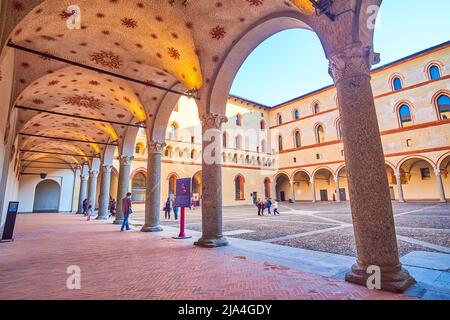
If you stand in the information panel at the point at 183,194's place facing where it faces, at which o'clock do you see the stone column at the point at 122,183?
The stone column is roughly at 5 o'clock from the information panel.

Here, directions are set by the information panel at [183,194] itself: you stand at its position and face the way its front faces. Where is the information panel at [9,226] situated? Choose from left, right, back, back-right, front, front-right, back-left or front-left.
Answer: right

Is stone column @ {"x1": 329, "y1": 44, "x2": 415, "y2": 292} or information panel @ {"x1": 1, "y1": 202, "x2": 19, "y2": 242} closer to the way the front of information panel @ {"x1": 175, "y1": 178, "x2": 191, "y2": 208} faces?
the stone column

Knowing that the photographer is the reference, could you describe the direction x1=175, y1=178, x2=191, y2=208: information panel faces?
facing the viewer

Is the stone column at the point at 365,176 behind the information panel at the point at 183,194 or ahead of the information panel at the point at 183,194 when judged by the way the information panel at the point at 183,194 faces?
ahead

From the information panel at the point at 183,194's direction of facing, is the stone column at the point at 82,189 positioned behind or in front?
behind

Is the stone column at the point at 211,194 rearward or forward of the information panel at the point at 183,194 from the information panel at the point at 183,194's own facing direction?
forward

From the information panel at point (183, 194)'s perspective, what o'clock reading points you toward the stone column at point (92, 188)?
The stone column is roughly at 5 o'clock from the information panel.

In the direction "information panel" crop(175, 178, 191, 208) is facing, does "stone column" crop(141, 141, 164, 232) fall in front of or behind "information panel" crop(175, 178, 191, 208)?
behind
